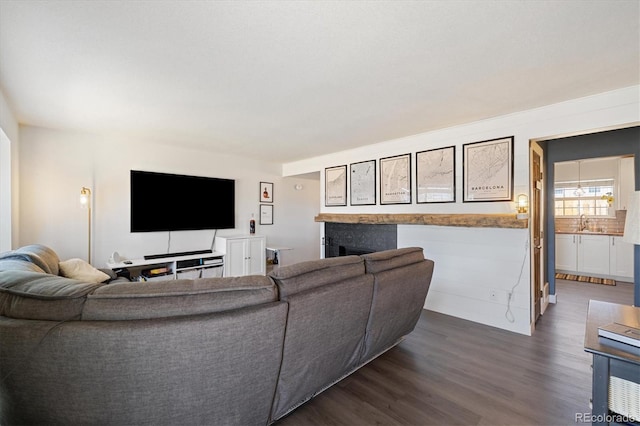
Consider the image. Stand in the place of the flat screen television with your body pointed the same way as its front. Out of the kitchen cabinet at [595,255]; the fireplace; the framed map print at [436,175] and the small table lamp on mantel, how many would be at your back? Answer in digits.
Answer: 0

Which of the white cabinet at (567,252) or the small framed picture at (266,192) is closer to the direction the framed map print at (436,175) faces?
the small framed picture

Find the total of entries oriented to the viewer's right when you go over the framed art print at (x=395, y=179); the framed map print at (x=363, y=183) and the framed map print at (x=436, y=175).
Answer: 0

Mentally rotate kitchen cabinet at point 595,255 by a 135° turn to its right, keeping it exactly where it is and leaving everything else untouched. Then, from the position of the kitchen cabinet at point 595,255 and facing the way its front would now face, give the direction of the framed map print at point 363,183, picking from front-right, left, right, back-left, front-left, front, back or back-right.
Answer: back-left

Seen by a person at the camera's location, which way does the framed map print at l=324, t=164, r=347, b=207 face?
facing the viewer and to the left of the viewer

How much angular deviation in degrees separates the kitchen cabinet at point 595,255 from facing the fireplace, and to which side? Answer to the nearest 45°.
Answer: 0° — it already faces it

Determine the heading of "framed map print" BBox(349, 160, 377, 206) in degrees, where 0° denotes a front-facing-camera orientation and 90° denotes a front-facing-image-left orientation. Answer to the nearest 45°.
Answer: approximately 45°

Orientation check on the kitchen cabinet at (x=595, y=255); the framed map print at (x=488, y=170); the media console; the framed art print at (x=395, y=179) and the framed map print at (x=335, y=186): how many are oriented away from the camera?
0

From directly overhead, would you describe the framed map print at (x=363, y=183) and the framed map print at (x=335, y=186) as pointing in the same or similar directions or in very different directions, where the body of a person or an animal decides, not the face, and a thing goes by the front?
same or similar directions

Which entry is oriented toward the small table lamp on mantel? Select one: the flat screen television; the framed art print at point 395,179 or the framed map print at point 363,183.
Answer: the flat screen television

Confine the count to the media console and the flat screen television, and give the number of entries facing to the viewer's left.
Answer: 0

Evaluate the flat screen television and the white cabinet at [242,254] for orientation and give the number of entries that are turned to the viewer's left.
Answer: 0

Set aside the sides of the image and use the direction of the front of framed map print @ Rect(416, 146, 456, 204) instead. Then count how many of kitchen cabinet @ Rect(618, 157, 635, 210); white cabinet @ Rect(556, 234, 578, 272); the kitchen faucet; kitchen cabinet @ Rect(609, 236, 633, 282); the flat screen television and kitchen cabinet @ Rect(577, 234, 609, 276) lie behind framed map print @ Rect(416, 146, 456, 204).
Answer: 5

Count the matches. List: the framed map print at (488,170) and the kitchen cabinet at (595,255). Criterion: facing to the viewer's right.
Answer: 0

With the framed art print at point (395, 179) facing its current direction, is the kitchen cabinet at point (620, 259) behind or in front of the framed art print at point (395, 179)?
behind

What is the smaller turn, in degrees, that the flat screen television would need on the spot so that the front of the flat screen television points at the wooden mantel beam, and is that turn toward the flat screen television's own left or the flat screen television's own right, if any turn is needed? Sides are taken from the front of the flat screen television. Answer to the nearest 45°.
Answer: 0° — it already faces it

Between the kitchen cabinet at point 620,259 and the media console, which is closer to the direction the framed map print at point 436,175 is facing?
the media console

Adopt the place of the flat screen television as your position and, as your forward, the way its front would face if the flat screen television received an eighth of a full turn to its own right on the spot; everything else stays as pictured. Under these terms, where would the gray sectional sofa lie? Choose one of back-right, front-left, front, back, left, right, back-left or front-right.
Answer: front
